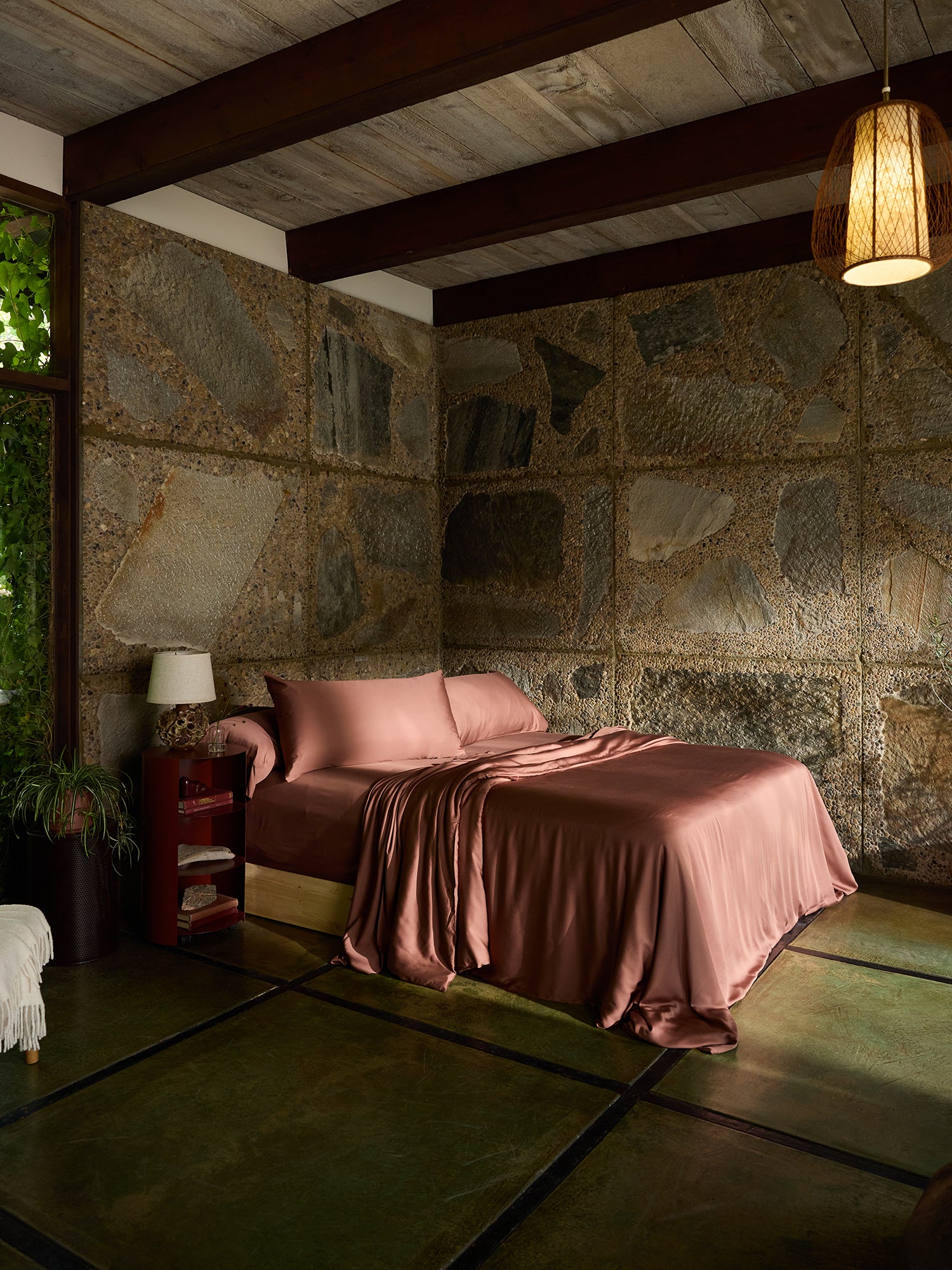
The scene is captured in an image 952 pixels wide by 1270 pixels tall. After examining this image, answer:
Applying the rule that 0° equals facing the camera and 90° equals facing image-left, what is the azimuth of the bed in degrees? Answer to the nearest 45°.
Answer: approximately 315°

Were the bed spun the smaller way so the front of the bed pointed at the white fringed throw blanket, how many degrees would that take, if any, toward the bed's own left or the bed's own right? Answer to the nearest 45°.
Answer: approximately 90° to the bed's own right

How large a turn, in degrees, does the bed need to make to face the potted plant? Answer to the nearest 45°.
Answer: approximately 135° to its right

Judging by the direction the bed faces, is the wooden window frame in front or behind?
behind

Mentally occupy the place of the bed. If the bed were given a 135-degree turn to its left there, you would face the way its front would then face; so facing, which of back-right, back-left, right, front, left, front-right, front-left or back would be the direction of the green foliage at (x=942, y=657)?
front-right

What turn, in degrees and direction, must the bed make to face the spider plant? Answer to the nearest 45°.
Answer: approximately 135° to its right
